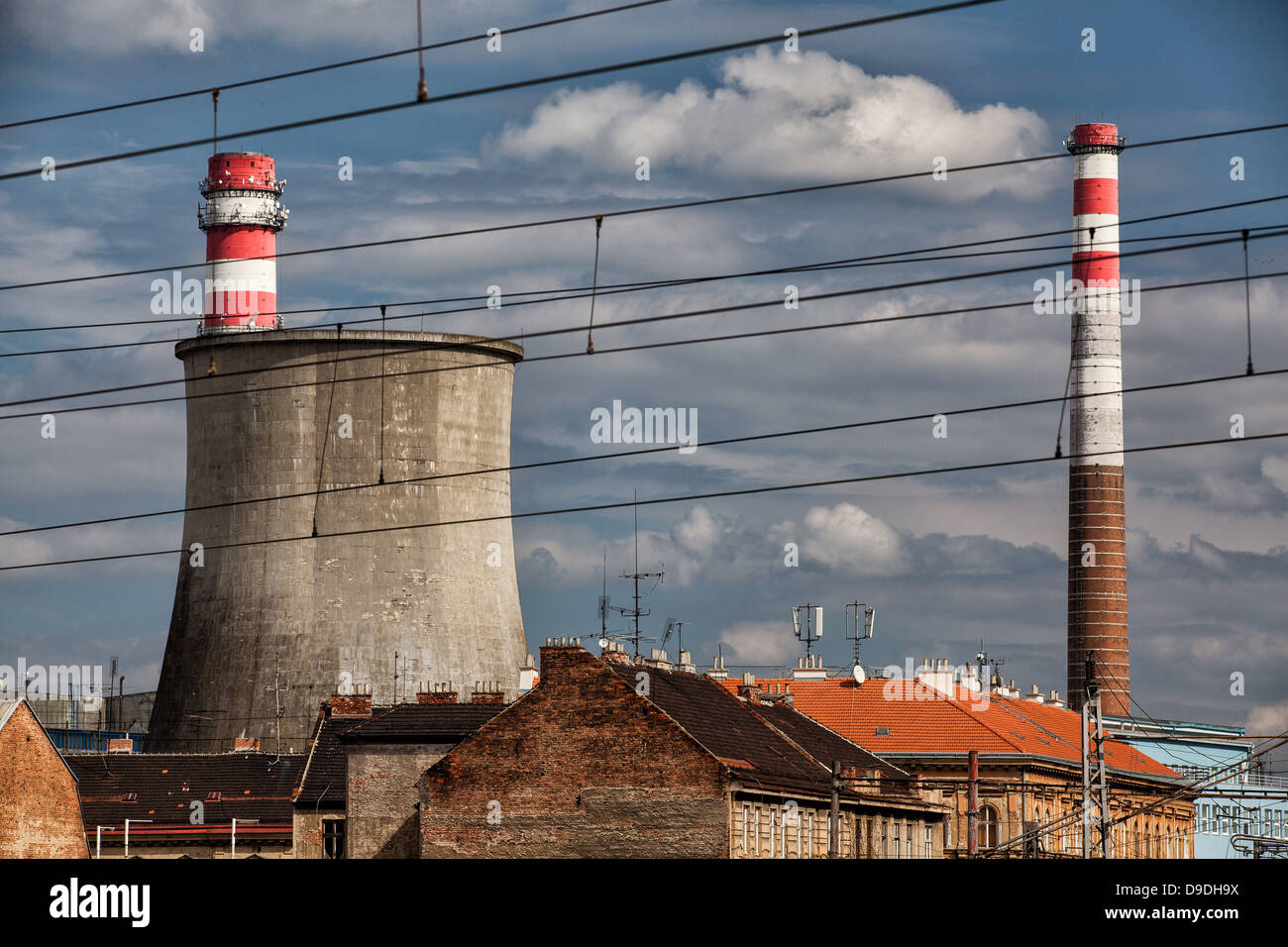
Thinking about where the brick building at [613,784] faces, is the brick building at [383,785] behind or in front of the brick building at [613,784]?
behind

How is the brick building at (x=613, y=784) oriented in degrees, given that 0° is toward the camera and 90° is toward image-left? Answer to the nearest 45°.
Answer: approximately 315°

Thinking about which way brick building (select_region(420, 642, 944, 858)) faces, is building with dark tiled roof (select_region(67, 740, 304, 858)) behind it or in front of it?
behind
